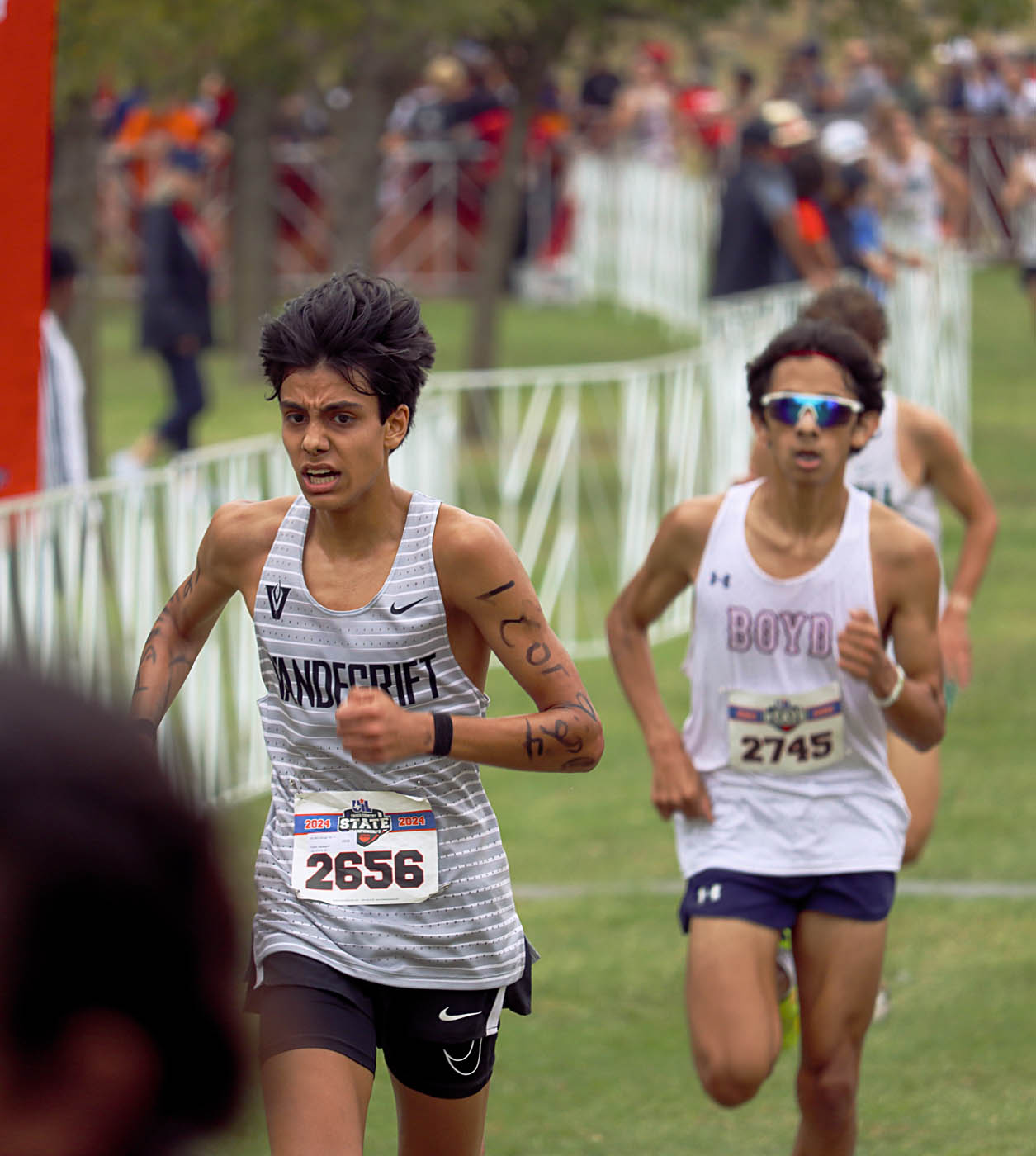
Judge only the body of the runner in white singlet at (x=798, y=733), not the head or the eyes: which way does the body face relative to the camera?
toward the camera

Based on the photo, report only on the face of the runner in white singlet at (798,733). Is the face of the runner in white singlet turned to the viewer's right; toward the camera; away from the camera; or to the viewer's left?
toward the camera

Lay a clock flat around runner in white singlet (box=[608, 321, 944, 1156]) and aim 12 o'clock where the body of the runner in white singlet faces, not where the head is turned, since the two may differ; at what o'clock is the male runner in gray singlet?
The male runner in gray singlet is roughly at 1 o'clock from the runner in white singlet.
